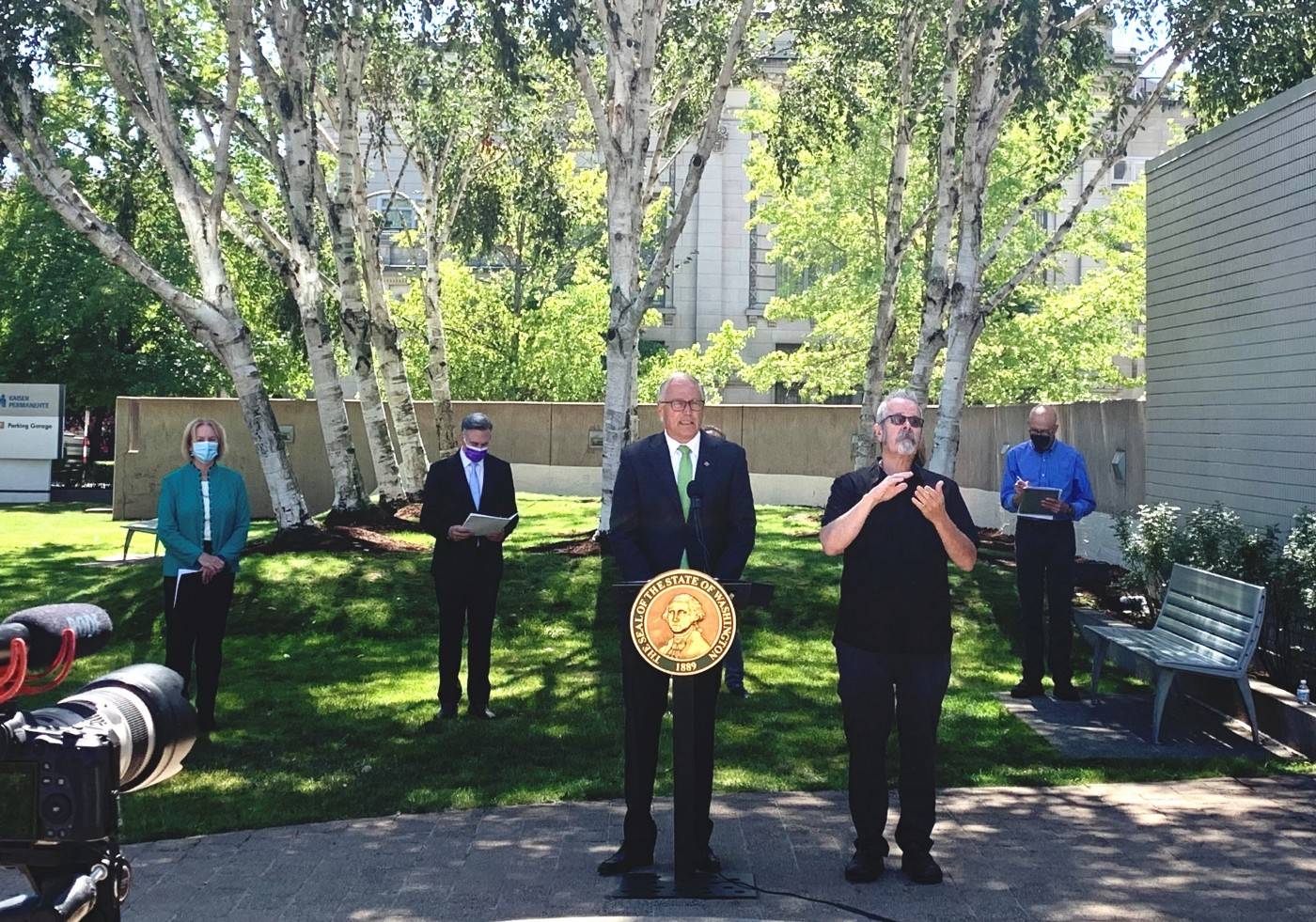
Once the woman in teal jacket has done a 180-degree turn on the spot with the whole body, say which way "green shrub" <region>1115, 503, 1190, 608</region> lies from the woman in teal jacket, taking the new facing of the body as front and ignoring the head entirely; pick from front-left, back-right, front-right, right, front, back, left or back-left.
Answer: right

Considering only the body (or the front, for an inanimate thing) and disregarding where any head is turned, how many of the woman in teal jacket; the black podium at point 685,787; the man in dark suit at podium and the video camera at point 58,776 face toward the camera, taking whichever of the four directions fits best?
3

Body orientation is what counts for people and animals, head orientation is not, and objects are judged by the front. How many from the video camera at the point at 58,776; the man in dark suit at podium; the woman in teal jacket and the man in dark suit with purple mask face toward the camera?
3

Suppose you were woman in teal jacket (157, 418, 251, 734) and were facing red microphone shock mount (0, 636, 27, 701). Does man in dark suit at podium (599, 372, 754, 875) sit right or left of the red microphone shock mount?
left

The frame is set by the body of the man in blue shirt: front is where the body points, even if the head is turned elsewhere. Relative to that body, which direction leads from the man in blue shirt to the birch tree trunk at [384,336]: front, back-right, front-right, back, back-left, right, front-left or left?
back-right

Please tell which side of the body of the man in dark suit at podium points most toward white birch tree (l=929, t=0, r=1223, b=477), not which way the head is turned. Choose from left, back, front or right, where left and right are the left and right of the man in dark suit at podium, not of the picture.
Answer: back

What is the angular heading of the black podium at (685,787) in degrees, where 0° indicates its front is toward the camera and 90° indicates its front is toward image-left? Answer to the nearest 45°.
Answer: approximately 0°

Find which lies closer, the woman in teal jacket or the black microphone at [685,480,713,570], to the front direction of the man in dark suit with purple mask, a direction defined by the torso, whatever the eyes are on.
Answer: the black microphone

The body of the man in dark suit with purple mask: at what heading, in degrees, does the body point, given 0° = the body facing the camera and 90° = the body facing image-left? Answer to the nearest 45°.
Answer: approximately 0°

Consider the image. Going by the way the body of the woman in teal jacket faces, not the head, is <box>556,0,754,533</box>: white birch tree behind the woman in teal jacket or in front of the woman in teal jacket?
behind

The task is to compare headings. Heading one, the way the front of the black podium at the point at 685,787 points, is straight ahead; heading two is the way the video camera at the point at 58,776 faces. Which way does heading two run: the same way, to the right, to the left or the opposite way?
the opposite way
